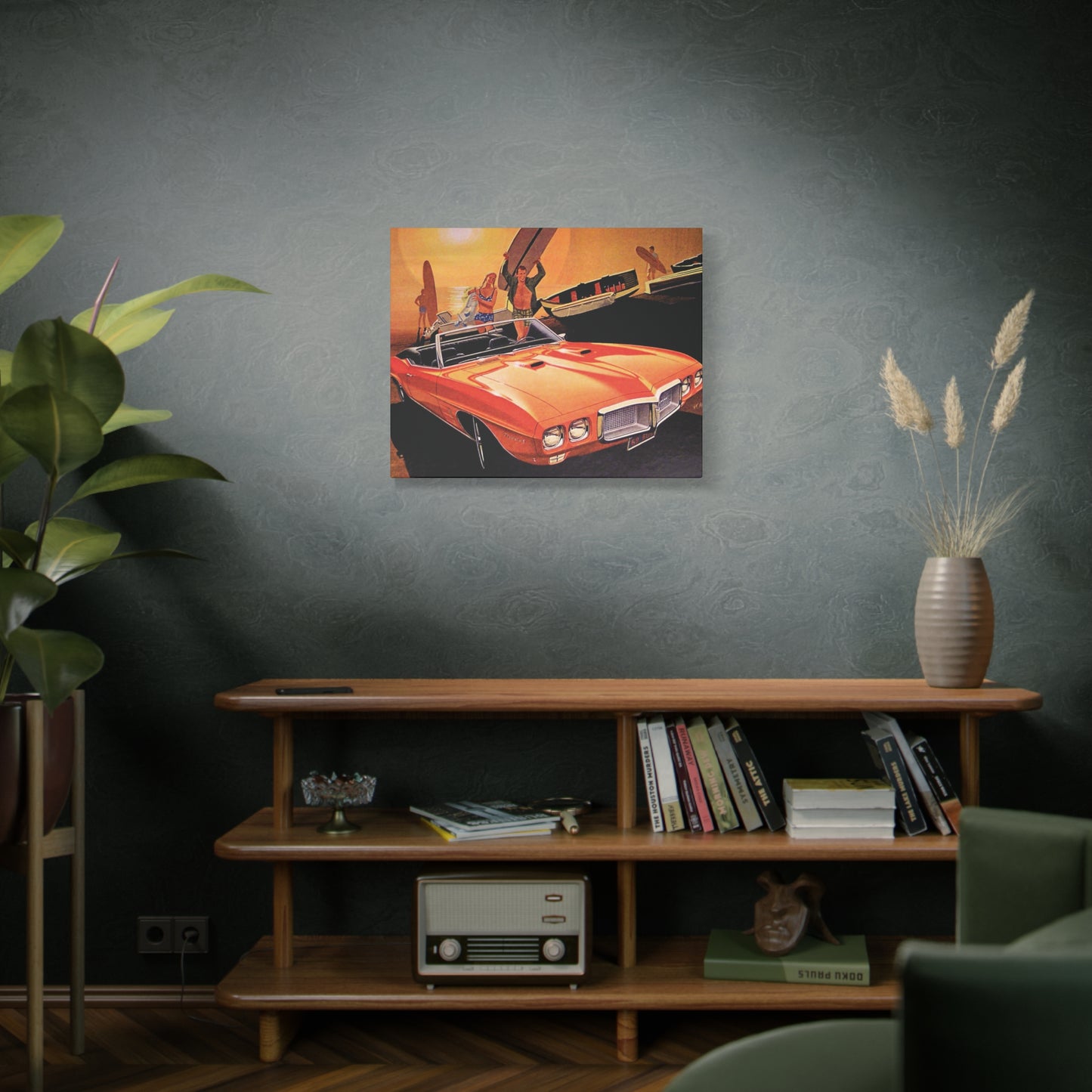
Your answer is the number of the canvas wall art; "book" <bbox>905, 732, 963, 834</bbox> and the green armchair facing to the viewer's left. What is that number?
1

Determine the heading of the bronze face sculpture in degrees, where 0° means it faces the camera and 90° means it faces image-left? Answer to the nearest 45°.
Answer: approximately 45°

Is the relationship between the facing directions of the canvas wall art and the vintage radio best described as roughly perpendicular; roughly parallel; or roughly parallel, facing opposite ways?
roughly parallel

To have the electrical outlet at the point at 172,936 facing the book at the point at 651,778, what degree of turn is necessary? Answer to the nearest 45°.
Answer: approximately 45° to its left

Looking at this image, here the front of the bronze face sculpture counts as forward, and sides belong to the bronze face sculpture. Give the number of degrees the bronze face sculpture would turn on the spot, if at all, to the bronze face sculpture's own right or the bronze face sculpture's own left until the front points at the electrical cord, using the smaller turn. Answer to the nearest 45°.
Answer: approximately 45° to the bronze face sculpture's own right

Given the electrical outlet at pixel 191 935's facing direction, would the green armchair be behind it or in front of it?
in front

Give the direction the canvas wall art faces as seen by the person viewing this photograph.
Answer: facing the viewer

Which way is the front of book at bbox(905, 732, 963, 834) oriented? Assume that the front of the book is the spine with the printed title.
toward the camera

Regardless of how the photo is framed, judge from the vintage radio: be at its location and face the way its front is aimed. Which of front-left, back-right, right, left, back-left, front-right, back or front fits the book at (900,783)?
left

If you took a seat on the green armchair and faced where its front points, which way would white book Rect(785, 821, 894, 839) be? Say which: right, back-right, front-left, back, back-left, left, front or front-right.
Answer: right

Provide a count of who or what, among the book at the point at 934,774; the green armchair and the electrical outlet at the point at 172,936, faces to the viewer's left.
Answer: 1

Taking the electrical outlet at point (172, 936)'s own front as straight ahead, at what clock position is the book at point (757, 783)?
The book is roughly at 10 o'clock from the electrical outlet.
